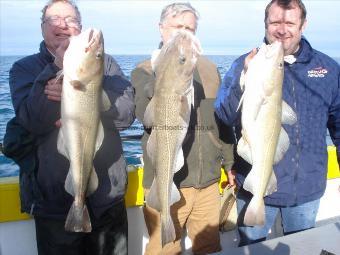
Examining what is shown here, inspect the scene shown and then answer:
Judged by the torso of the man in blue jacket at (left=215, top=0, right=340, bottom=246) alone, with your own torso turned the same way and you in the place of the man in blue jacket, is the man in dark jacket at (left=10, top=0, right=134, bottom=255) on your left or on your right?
on your right

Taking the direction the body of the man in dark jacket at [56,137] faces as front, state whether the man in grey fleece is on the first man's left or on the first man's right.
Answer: on the first man's left

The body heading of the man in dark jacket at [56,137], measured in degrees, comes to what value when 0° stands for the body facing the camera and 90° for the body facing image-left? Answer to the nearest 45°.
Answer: approximately 0°

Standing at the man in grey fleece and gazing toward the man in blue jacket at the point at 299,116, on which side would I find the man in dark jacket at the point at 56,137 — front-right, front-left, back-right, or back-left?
back-right

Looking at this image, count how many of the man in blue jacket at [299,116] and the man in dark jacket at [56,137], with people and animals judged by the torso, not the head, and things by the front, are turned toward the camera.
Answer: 2

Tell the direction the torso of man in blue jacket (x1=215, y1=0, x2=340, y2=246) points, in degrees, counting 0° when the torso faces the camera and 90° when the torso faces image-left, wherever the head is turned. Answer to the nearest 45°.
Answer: approximately 0°

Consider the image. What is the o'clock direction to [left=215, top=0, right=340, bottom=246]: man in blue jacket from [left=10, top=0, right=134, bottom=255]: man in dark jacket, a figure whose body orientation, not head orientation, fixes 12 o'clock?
The man in blue jacket is roughly at 9 o'clock from the man in dark jacket.
